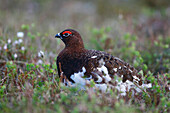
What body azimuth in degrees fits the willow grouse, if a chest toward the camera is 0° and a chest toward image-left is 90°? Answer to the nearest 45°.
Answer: approximately 90°
